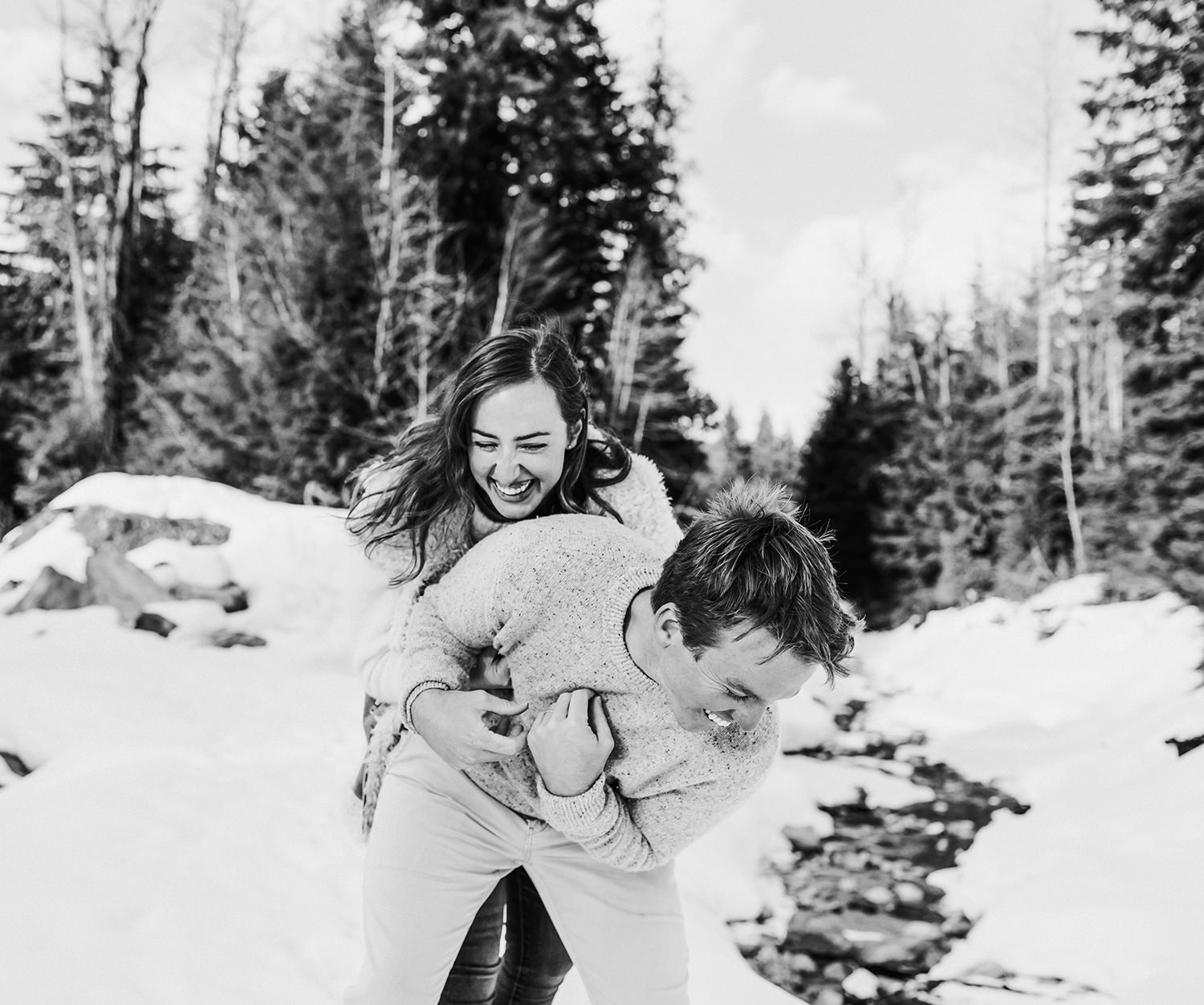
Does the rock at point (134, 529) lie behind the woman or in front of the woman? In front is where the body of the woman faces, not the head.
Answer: behind

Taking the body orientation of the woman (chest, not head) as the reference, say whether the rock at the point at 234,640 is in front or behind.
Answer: behind

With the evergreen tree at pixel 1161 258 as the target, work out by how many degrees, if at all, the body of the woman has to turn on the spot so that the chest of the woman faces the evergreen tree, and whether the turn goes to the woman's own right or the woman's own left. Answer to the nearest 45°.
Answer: approximately 135° to the woman's own left

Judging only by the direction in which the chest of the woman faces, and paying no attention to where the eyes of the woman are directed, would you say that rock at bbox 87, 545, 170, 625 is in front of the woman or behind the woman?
behind

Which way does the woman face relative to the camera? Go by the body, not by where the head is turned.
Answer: toward the camera

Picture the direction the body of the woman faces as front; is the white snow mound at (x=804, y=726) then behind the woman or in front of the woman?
behind

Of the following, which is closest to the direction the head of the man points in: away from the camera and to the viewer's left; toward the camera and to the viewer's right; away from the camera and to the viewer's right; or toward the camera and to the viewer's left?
toward the camera and to the viewer's right
